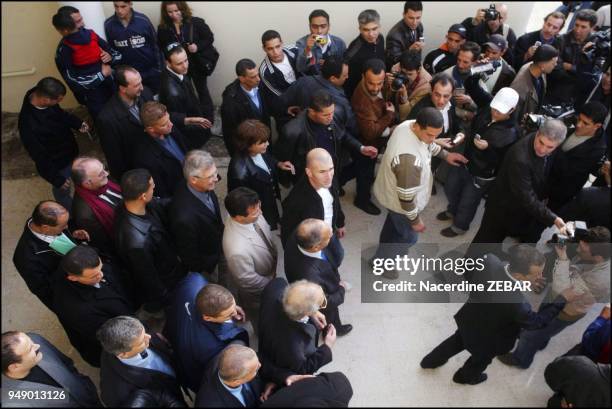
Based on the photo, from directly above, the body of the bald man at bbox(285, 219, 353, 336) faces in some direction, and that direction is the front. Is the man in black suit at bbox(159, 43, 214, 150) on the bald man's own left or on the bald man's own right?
on the bald man's own left

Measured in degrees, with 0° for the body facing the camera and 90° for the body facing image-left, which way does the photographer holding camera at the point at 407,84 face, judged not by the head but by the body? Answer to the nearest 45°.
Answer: approximately 45°

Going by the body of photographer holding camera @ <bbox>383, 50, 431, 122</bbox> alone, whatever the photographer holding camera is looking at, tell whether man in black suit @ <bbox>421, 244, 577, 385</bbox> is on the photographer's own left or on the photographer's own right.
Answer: on the photographer's own left

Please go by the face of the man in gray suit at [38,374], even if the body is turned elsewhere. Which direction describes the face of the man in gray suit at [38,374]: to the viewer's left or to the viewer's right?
to the viewer's right

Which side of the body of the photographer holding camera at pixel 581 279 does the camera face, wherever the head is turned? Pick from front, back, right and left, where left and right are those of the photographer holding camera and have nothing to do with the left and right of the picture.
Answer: left
